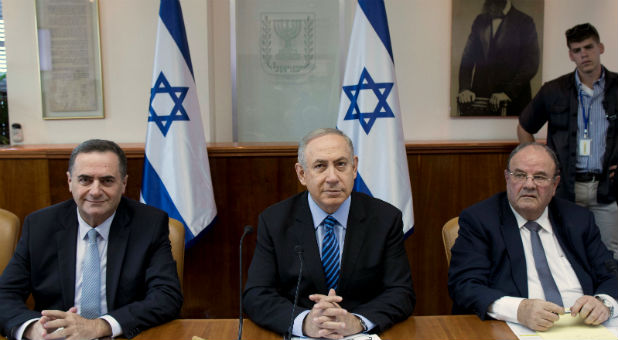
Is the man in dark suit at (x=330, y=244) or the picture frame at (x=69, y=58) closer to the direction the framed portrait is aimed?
the man in dark suit

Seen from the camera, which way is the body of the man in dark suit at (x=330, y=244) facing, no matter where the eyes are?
toward the camera

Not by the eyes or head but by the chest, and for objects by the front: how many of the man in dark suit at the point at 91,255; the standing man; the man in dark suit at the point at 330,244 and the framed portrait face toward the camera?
4

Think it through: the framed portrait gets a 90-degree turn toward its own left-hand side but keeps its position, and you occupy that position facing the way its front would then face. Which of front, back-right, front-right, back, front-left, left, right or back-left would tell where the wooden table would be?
right

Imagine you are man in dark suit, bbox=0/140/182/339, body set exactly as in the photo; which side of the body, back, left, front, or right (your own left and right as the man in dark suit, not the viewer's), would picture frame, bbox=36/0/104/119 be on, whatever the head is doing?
back

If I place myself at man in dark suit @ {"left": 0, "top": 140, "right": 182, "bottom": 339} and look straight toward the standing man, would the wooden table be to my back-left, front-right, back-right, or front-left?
front-right

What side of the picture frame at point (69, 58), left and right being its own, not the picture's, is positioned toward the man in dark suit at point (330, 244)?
front

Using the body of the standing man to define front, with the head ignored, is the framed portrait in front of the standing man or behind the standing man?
behind

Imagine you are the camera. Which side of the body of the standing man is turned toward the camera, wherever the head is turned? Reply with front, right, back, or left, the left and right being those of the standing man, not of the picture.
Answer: front

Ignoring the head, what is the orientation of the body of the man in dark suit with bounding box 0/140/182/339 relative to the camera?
toward the camera

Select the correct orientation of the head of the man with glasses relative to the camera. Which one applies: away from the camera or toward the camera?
toward the camera

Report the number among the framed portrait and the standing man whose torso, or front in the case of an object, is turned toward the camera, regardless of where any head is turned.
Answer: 2

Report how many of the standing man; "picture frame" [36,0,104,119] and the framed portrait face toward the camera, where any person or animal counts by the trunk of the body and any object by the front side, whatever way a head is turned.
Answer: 3

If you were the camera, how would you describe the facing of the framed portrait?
facing the viewer

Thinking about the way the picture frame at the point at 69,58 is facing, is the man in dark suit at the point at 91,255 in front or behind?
in front

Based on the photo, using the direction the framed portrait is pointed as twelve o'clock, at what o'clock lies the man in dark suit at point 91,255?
The man in dark suit is roughly at 1 o'clock from the framed portrait.

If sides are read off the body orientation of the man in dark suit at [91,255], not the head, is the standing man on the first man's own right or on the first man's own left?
on the first man's own left

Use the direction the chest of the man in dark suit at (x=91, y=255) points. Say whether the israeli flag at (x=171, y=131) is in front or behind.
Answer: behind
